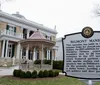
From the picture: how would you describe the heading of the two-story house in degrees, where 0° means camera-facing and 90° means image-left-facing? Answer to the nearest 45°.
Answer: approximately 315°

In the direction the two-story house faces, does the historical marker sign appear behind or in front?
in front
